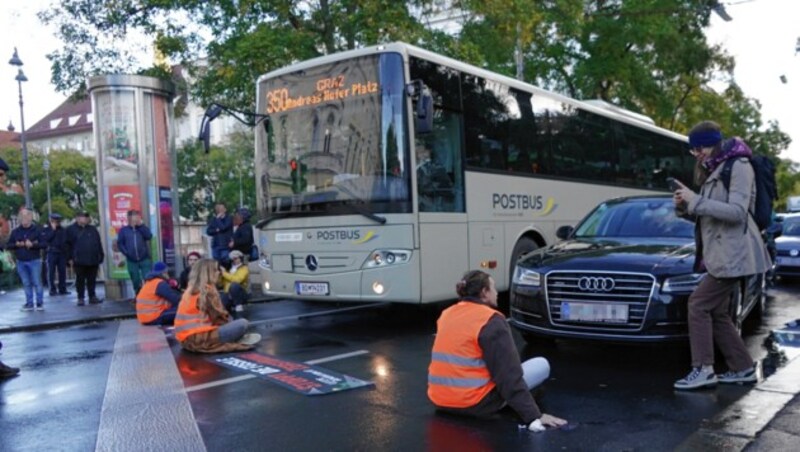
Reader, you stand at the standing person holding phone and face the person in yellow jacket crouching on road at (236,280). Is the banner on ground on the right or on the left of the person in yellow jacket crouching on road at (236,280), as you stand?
left

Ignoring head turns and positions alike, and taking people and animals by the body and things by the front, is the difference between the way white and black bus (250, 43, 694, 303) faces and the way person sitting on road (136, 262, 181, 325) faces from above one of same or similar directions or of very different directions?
very different directions

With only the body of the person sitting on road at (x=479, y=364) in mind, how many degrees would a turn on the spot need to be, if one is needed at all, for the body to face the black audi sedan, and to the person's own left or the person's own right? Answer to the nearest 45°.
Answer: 0° — they already face it

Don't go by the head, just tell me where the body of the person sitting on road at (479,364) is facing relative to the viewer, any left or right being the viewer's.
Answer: facing away from the viewer and to the right of the viewer

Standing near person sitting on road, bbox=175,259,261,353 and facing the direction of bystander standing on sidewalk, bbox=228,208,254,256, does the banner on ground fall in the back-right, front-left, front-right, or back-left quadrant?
back-right

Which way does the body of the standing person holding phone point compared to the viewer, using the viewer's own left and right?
facing to the left of the viewer

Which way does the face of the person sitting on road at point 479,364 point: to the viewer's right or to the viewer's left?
to the viewer's right
